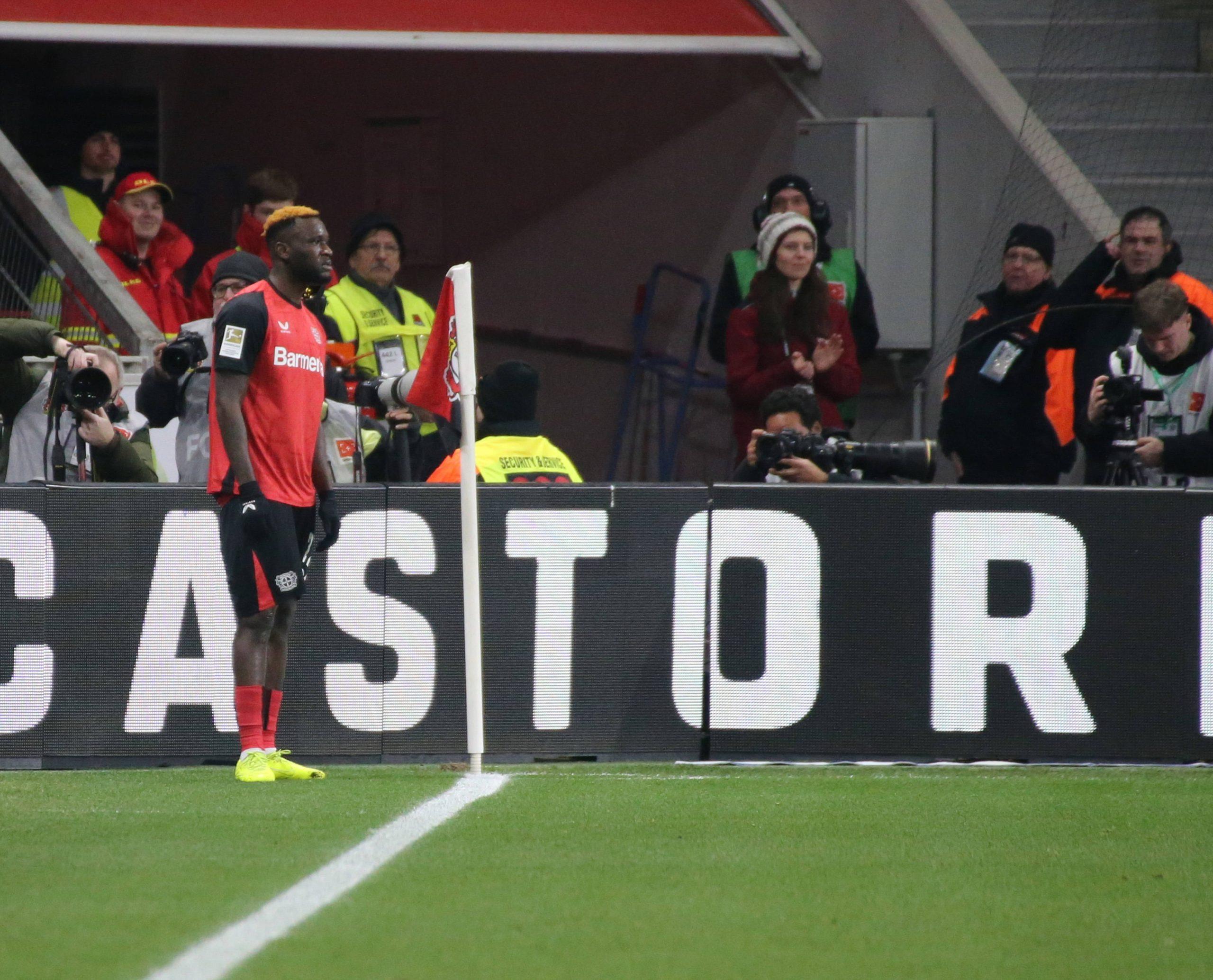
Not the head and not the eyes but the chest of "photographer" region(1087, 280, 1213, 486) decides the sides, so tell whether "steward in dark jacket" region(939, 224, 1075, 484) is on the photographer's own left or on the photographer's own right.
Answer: on the photographer's own right

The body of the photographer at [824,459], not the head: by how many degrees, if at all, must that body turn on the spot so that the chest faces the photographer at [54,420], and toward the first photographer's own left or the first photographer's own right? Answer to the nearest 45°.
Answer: approximately 135° to the first photographer's own right

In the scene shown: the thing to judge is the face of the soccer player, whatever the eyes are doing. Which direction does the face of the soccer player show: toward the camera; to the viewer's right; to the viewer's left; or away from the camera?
to the viewer's right

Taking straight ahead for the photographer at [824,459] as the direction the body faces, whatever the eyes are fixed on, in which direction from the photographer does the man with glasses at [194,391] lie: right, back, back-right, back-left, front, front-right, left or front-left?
back-right

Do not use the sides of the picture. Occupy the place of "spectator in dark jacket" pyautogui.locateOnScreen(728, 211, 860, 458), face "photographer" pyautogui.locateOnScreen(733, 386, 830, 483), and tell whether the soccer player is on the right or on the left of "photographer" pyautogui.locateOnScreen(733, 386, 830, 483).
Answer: right

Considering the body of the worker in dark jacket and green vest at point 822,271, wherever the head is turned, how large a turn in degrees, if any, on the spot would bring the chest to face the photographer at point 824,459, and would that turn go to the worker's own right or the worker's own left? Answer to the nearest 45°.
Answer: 0° — they already face them

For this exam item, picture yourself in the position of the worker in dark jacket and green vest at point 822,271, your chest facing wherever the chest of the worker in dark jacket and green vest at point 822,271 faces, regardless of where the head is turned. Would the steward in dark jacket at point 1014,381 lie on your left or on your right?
on your left

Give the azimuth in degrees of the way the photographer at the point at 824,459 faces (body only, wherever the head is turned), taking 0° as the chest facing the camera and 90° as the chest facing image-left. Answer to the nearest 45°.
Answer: approximately 315°
